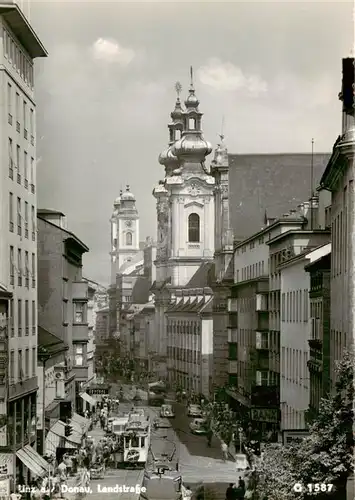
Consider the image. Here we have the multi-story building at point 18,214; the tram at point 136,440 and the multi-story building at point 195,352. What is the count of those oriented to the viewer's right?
1

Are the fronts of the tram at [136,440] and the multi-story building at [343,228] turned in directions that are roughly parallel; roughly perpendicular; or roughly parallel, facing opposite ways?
roughly perpendicular

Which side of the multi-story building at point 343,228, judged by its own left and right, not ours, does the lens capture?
left

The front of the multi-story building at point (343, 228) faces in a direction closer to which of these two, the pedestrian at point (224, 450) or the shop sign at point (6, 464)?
the shop sign

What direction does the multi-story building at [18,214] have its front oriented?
to the viewer's right

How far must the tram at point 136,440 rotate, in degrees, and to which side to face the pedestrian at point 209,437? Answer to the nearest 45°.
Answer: approximately 90° to its left

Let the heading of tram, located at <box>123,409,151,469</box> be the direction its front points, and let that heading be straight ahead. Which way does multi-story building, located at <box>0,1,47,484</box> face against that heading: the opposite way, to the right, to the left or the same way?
to the left

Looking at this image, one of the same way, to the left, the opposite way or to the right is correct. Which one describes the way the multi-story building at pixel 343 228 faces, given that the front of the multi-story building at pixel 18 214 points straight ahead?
the opposite way

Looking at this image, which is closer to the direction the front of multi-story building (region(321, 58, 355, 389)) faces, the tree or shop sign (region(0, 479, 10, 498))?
the shop sign

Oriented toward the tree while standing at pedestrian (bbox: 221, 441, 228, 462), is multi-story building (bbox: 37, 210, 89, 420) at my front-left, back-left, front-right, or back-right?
back-right

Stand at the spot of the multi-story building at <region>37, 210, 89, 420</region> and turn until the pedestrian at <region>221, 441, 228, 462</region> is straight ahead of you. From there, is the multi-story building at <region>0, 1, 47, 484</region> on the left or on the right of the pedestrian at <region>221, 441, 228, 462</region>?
right
